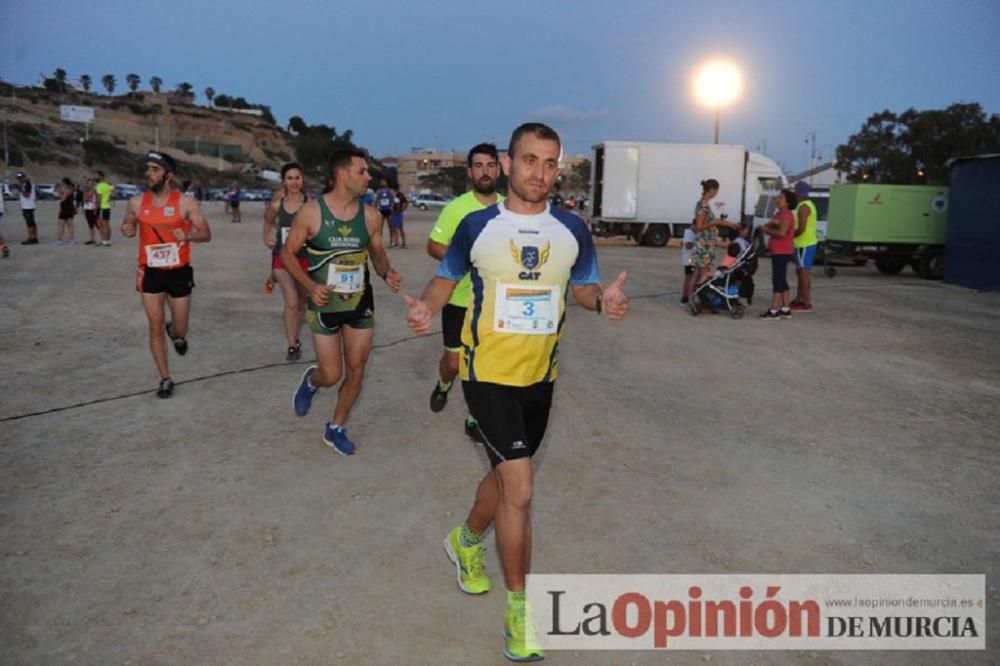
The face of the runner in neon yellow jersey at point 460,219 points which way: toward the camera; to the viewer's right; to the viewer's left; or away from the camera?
toward the camera

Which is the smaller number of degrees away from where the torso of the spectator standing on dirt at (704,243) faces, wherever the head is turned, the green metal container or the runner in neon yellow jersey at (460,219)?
the green metal container

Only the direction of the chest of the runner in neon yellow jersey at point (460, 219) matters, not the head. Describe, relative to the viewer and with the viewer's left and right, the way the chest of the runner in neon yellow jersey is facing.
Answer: facing the viewer

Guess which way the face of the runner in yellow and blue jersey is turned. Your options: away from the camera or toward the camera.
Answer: toward the camera

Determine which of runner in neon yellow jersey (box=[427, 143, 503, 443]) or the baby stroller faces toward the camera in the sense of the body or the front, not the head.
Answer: the runner in neon yellow jersey

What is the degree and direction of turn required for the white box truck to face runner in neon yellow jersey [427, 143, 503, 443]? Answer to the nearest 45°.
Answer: approximately 90° to its right

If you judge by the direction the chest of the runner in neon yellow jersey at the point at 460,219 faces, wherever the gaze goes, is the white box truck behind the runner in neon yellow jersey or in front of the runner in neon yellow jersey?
behind

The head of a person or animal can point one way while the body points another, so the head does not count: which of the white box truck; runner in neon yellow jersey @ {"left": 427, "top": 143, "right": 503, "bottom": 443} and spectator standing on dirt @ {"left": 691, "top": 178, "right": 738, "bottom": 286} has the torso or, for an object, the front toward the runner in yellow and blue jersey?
the runner in neon yellow jersey

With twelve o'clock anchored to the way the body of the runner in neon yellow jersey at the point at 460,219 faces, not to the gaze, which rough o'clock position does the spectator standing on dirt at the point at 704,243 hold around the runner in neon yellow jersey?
The spectator standing on dirt is roughly at 7 o'clock from the runner in neon yellow jersey.

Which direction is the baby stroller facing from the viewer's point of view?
to the viewer's left

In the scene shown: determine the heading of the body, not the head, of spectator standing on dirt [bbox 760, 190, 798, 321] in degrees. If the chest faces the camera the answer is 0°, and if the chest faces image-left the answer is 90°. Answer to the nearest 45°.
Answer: approximately 90°

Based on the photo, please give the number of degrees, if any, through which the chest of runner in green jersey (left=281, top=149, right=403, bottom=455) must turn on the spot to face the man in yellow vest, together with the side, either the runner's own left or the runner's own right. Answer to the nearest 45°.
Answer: approximately 90° to the runner's own left

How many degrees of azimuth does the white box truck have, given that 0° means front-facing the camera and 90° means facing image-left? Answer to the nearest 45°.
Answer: approximately 270°
